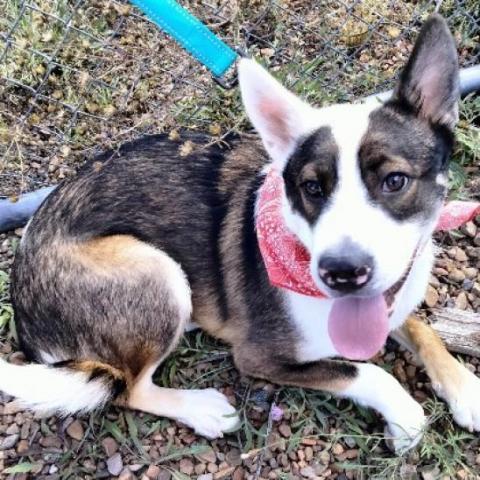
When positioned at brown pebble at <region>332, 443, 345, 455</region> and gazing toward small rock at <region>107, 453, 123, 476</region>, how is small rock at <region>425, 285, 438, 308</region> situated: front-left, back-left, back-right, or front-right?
back-right

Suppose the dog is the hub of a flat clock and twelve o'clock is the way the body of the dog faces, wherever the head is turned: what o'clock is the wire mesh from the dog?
The wire mesh is roughly at 8 o'clock from the dog.

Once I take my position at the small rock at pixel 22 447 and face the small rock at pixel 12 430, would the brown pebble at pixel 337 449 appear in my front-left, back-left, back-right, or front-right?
back-right

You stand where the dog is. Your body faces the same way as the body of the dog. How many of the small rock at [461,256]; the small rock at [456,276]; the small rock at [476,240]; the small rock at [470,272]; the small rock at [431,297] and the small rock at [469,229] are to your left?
6

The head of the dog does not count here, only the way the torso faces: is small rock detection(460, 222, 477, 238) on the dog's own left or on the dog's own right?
on the dog's own left

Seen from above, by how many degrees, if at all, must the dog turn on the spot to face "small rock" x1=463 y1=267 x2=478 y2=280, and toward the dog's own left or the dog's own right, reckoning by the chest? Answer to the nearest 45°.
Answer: approximately 90° to the dog's own left

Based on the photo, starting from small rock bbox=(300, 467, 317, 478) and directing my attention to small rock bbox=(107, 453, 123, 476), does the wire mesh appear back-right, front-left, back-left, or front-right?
front-right

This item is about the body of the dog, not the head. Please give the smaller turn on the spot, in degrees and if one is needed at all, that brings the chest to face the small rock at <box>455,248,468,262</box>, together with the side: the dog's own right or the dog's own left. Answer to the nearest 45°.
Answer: approximately 90° to the dog's own left

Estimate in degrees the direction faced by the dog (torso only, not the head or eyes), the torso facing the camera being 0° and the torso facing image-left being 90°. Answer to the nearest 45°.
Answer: approximately 315°
